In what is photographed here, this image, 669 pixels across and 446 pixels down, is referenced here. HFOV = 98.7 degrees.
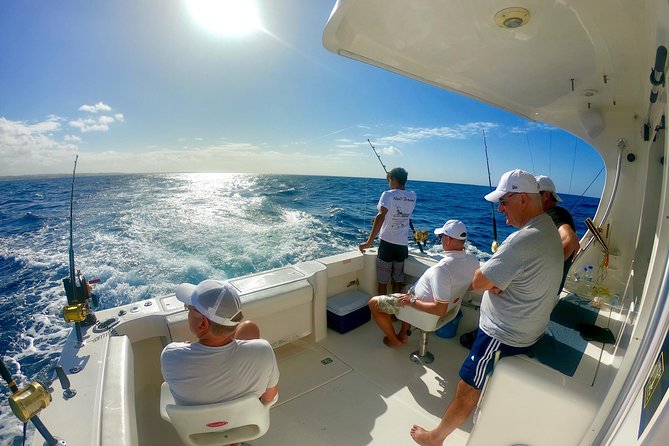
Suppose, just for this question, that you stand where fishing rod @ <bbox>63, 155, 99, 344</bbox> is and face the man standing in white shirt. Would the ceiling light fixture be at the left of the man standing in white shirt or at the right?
right

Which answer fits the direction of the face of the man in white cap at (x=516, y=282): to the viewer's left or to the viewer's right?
to the viewer's left

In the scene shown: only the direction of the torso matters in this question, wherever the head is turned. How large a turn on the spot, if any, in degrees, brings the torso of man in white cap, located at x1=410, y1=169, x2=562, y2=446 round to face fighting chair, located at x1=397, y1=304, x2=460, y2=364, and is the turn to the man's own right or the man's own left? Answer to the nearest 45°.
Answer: approximately 45° to the man's own right

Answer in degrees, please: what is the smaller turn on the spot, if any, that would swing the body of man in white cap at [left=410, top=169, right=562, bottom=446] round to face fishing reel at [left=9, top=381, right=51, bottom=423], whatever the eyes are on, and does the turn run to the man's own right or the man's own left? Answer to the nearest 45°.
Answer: approximately 45° to the man's own left

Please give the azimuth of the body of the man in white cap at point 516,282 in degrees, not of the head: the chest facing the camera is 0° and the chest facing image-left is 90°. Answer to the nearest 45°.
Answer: approximately 90°
